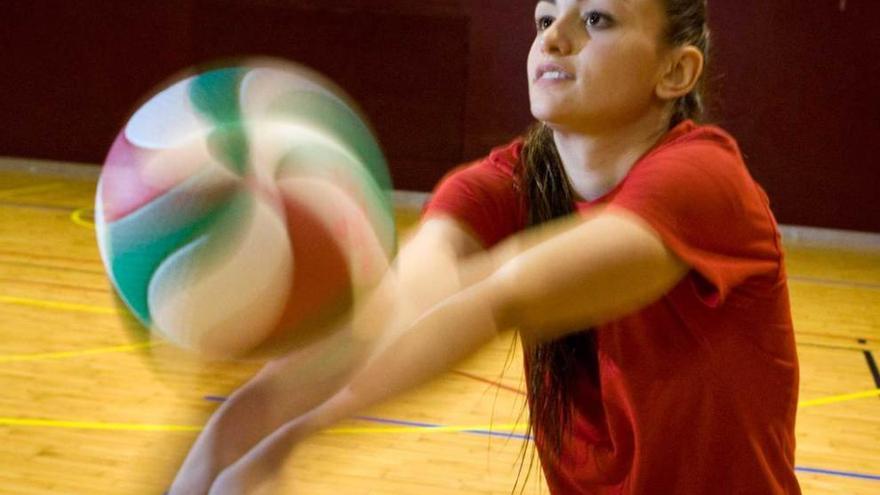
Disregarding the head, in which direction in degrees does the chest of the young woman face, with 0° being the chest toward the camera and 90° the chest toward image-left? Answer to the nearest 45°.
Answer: approximately 45°
